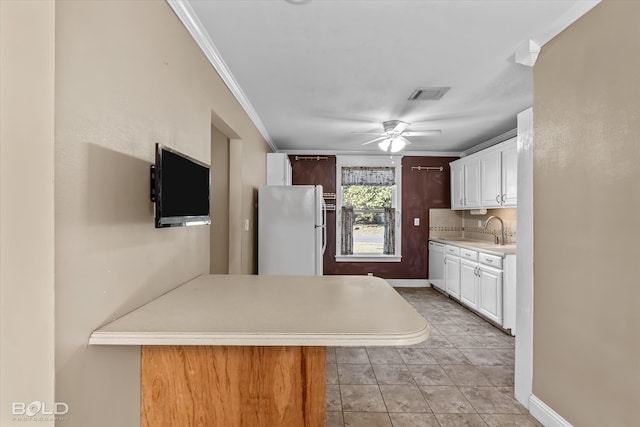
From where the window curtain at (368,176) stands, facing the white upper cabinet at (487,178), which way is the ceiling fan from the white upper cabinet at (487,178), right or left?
right

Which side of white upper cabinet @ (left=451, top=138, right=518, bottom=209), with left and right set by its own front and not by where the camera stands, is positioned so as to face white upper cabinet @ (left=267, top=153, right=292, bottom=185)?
front

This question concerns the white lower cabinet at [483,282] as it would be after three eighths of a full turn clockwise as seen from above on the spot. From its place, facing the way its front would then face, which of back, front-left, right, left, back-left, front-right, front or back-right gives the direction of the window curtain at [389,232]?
front-left

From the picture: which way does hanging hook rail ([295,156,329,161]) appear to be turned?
toward the camera

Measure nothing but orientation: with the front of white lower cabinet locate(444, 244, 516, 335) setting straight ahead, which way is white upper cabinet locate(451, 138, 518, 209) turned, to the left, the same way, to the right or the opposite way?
the same way

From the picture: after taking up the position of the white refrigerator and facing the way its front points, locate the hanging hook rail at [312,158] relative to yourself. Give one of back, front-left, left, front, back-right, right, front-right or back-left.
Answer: left

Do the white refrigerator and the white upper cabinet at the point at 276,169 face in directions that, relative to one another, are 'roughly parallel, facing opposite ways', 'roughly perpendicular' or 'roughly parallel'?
roughly parallel

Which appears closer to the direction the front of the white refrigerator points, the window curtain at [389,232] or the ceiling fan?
the ceiling fan
